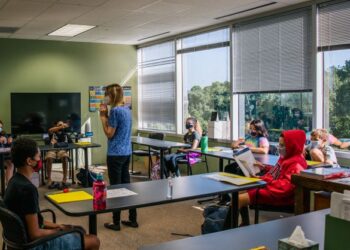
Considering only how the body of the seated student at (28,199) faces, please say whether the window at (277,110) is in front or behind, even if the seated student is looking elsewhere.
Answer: in front

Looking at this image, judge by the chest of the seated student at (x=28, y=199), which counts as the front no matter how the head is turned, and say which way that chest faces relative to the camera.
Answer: to the viewer's right

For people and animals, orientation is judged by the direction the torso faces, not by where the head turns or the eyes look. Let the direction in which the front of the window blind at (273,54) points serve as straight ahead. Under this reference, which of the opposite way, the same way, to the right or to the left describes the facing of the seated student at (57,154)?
to the left

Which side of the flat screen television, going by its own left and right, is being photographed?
front

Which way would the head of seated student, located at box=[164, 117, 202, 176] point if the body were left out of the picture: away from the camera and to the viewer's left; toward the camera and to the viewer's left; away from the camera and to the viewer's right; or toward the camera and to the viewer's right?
toward the camera and to the viewer's left

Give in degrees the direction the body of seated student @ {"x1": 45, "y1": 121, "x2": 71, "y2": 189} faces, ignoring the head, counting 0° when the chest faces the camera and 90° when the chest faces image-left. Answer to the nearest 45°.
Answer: approximately 0°

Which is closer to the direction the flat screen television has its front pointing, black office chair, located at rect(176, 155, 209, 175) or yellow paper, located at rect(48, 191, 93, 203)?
the yellow paper

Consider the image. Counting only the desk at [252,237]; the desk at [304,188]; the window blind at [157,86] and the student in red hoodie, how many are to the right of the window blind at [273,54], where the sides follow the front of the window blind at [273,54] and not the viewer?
1

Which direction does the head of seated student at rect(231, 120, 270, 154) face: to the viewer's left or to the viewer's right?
to the viewer's left

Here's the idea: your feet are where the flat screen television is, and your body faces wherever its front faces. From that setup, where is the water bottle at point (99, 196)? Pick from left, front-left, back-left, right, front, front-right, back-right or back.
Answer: front

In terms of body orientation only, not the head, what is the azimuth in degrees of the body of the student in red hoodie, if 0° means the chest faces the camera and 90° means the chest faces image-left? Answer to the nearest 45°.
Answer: approximately 90°

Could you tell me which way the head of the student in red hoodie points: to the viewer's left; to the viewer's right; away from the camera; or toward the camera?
to the viewer's left

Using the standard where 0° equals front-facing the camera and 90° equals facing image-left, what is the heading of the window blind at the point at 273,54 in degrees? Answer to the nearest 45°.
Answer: approximately 45°

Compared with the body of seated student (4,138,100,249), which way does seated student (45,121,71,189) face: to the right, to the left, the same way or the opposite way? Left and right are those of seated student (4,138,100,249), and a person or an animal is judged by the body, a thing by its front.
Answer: to the right

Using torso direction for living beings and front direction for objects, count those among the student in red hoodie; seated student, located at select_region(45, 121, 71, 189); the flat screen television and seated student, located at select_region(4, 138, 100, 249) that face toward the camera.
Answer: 2

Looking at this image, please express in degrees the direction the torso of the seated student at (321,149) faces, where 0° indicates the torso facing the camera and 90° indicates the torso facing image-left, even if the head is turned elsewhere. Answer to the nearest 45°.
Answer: approximately 45°

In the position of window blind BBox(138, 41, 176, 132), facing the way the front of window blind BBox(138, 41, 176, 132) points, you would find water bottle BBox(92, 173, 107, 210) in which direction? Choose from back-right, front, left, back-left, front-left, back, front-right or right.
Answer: front-left
